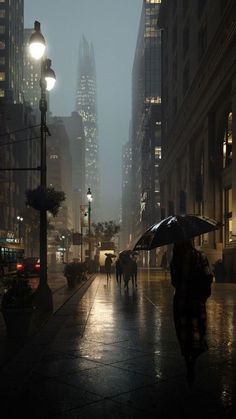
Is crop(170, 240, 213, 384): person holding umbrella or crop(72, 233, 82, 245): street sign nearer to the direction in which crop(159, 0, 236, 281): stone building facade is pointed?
the street sign

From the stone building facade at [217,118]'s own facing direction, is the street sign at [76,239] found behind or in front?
in front

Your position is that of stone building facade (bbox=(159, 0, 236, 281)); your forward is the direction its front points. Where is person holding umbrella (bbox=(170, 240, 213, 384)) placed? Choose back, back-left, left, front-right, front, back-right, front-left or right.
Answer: left

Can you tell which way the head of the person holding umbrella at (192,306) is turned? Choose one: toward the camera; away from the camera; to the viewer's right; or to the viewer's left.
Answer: away from the camera

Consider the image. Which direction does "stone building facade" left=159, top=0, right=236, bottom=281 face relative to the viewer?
to the viewer's left
